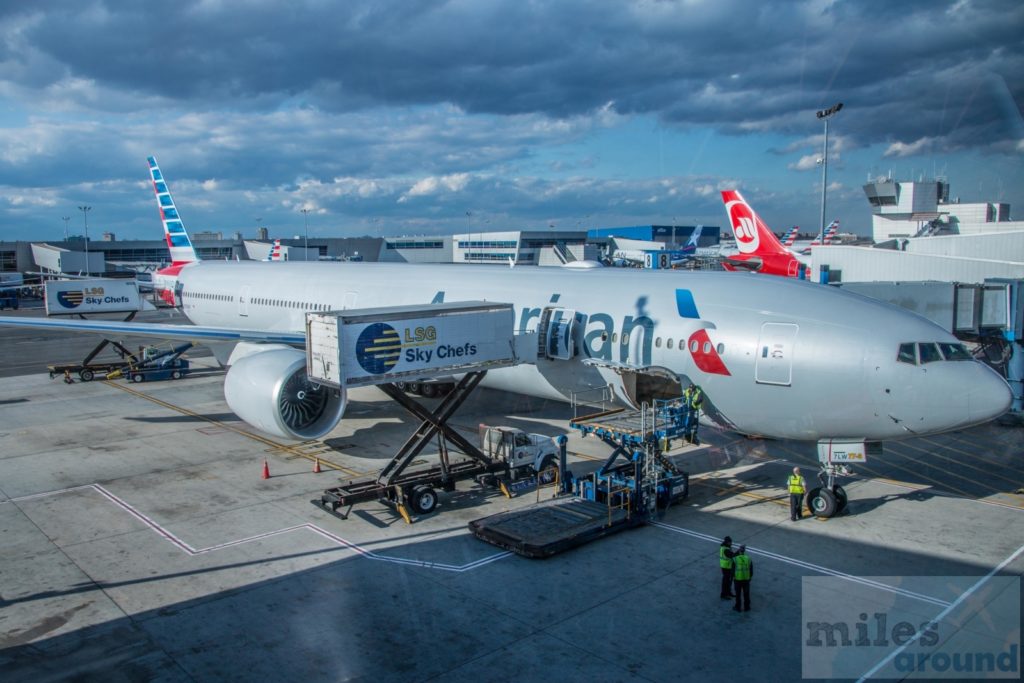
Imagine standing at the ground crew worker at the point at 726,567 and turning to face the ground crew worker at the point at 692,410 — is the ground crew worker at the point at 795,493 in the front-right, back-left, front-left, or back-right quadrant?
front-right

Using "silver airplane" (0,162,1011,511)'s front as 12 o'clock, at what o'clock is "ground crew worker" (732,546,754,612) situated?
The ground crew worker is roughly at 2 o'clock from the silver airplane.

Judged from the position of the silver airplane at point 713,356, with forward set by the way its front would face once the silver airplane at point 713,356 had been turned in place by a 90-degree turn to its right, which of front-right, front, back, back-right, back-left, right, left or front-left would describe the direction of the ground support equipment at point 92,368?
right

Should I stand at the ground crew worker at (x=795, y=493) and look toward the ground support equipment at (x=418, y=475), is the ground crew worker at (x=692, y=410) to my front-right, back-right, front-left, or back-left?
front-right

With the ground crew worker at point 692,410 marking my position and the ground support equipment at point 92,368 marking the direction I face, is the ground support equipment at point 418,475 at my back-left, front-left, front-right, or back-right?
front-left

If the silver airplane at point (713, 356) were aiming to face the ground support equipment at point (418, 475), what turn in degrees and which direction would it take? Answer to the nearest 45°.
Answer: approximately 135° to its right
